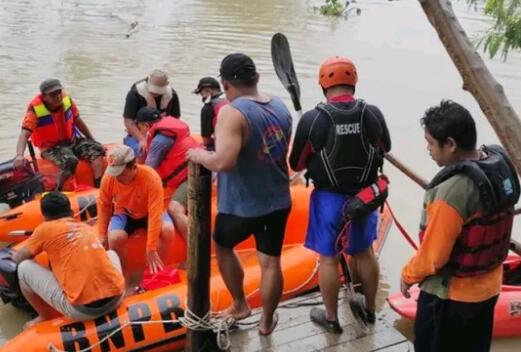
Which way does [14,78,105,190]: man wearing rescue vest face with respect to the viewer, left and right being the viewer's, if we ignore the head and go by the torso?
facing the viewer and to the right of the viewer

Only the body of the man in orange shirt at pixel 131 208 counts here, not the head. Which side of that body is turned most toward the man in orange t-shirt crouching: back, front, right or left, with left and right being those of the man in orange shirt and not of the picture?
front

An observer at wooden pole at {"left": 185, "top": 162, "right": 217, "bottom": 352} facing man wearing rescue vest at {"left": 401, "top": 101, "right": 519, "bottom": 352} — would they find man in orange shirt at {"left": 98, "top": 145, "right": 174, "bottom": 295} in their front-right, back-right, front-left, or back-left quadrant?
back-left

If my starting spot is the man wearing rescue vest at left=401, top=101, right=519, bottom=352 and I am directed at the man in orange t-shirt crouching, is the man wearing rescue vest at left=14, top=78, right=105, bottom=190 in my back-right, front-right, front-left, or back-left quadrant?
front-right

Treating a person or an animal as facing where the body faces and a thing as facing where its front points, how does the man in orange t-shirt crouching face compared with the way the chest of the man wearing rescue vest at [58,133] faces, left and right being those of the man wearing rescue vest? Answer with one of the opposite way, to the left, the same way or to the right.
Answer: the opposite way

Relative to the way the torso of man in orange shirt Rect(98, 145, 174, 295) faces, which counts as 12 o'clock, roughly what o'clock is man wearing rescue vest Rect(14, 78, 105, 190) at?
The man wearing rescue vest is roughly at 4 o'clock from the man in orange shirt.

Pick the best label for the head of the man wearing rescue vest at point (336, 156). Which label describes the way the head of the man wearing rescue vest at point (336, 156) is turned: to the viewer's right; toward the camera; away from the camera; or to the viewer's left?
away from the camera

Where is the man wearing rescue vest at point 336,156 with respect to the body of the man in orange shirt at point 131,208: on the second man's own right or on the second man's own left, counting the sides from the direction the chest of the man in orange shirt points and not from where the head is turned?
on the second man's own left

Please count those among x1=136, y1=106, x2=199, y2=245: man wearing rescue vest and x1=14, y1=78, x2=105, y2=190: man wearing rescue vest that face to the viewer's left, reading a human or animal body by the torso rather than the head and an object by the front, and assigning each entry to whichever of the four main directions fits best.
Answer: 1

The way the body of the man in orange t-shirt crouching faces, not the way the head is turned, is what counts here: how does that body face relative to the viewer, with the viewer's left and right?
facing away from the viewer and to the left of the viewer

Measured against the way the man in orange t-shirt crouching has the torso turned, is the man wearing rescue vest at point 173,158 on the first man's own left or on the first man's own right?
on the first man's own right
